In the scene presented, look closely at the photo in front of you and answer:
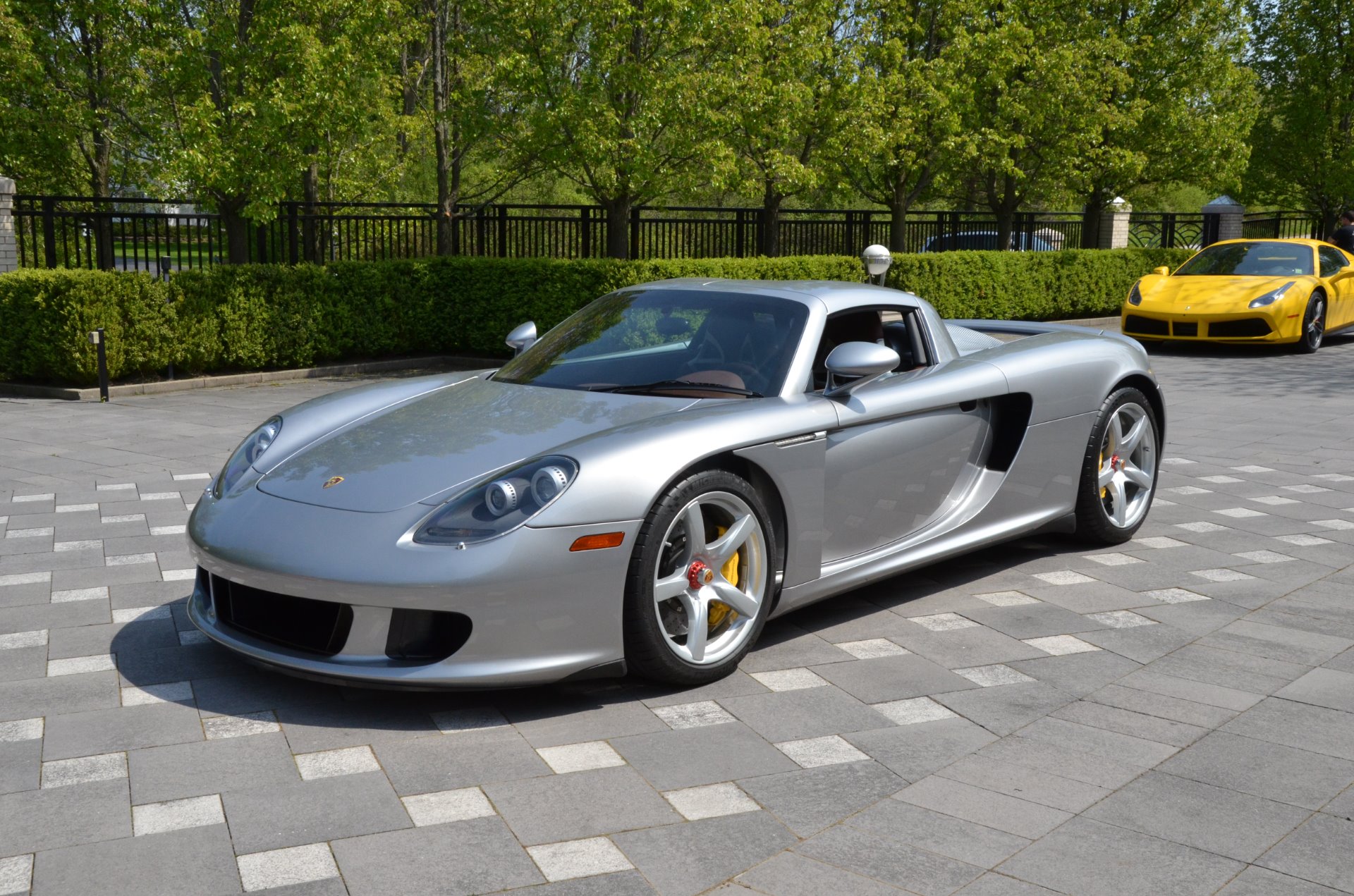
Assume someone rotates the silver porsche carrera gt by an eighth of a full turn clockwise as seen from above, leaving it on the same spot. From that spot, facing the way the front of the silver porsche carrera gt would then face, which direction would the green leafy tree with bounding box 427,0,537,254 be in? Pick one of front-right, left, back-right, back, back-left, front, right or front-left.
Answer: right

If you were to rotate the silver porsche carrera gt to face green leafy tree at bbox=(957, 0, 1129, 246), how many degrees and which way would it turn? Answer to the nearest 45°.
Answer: approximately 135° to its right

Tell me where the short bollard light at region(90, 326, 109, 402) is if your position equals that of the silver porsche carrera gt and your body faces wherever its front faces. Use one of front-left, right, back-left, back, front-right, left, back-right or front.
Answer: right

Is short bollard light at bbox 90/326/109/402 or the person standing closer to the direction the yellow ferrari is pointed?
the short bollard light

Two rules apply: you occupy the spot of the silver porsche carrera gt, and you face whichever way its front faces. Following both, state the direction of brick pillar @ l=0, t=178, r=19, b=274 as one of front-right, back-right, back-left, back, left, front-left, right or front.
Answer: right

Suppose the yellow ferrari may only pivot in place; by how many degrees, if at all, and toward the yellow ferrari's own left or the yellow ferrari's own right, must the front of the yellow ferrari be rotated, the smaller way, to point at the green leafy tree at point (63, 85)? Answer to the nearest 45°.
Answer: approximately 45° to the yellow ferrari's own right

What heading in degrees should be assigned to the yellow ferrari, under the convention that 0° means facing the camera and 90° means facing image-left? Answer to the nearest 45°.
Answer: approximately 45°

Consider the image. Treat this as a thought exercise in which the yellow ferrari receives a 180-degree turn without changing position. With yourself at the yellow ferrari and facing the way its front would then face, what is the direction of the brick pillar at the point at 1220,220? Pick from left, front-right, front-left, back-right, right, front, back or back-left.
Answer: front-left

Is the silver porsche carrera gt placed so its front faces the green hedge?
no

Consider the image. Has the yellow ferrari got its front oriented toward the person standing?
no

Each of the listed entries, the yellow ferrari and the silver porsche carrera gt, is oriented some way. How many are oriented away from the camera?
0

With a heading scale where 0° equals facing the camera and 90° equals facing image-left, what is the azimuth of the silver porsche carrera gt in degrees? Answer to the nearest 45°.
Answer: approximately 45°

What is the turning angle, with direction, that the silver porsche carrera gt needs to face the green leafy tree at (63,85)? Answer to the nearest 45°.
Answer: approximately 90° to its right

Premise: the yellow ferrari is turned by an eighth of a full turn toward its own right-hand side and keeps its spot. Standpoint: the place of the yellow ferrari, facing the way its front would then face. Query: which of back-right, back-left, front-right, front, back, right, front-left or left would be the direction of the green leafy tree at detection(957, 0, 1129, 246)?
front-right
